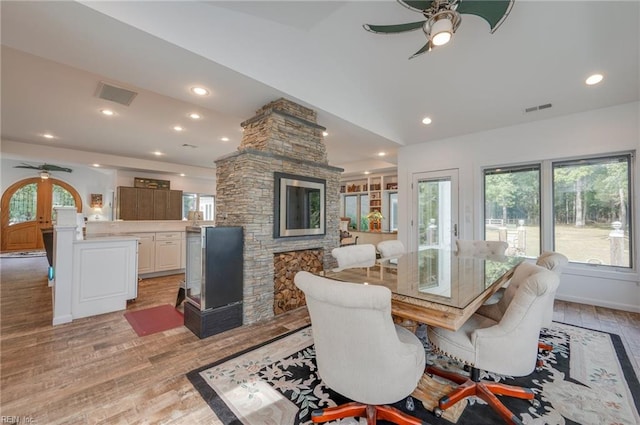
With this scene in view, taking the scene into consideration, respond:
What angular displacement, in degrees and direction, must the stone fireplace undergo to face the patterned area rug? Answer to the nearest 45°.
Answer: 0° — it already faces it

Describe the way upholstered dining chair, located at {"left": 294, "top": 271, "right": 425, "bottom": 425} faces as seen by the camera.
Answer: facing away from the viewer and to the right of the viewer

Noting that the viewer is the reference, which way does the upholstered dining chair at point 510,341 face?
facing to the left of the viewer

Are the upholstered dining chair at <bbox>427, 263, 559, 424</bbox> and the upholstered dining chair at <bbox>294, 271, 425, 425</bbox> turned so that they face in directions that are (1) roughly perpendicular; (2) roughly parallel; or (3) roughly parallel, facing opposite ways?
roughly perpendicular

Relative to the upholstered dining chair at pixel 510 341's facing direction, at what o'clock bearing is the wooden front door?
The wooden front door is roughly at 12 o'clock from the upholstered dining chair.

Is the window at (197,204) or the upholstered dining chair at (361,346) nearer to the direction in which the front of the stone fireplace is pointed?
the upholstered dining chair

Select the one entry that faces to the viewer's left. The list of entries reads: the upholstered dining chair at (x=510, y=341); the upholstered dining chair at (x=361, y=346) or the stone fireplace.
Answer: the upholstered dining chair at (x=510, y=341)
